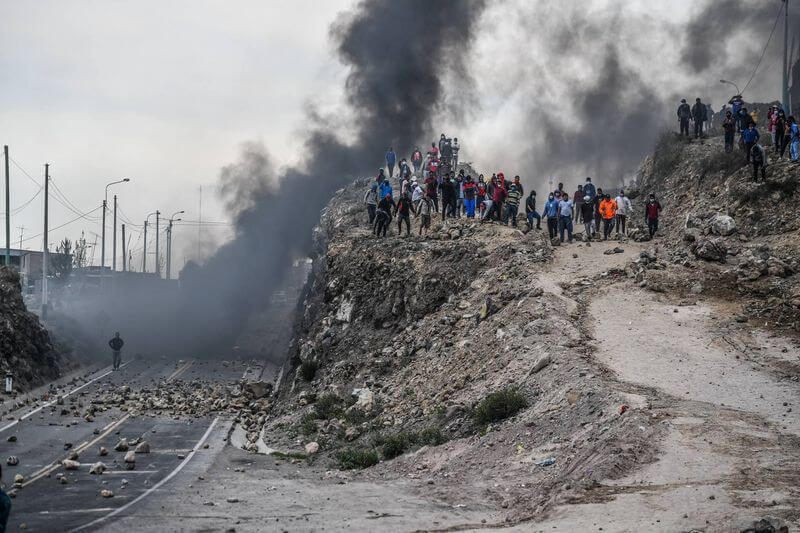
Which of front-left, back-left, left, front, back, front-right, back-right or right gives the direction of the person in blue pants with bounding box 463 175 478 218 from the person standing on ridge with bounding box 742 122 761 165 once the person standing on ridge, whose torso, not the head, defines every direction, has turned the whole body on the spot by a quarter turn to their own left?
back

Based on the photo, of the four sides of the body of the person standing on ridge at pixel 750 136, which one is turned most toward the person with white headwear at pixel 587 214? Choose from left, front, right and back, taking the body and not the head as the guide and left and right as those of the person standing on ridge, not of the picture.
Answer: right

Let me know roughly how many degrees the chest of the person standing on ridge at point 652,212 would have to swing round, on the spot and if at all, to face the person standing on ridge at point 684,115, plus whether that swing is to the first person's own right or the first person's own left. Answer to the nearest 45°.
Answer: approximately 180°

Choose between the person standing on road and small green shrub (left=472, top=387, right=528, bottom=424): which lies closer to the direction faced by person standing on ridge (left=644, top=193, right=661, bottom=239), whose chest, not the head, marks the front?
the small green shrub

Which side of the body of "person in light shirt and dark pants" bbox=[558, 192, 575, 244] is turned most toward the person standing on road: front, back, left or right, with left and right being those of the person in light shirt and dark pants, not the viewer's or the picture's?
right

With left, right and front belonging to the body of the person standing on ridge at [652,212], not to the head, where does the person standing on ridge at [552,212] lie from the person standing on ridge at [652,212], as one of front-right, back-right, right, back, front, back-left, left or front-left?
right

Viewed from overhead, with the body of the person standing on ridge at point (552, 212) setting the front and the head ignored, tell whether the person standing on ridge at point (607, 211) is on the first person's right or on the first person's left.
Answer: on the first person's left

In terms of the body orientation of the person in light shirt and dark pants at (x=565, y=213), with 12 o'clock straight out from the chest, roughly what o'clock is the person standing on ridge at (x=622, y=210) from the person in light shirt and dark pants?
The person standing on ridge is roughly at 8 o'clock from the person in light shirt and dark pants.

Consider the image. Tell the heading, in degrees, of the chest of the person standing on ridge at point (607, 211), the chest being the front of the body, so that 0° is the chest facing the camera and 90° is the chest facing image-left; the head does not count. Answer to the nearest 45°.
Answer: approximately 0°

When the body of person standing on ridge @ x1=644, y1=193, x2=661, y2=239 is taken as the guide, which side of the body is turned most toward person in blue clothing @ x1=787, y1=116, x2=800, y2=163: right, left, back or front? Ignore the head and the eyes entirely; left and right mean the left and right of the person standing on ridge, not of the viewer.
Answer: left
